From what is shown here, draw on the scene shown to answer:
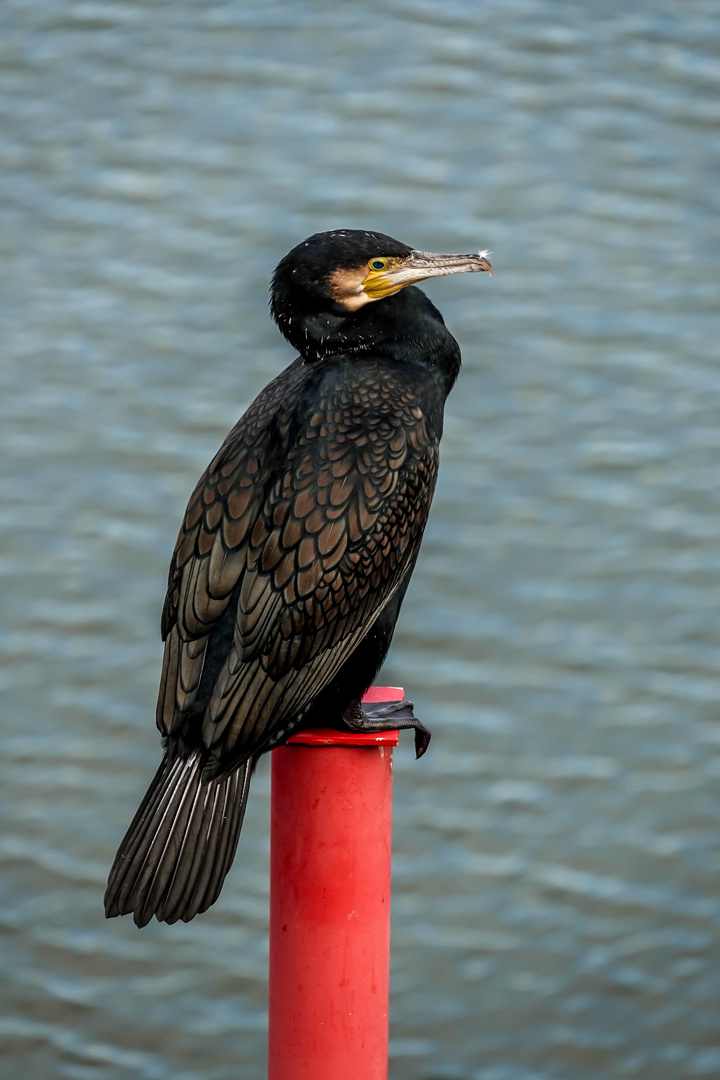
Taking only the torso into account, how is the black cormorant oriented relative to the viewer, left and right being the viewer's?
facing away from the viewer and to the right of the viewer
